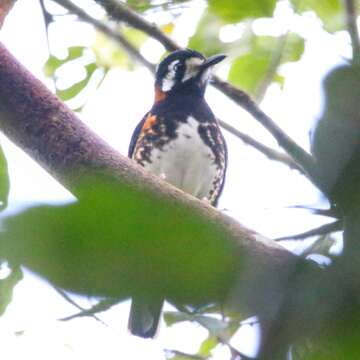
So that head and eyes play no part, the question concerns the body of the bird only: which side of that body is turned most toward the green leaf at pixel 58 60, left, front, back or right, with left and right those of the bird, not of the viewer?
right

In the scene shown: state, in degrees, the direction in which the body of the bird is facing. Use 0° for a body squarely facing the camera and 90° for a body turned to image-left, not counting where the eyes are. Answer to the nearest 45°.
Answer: approximately 315°

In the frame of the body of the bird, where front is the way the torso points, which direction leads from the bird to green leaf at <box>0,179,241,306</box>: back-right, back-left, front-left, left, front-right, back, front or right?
front-right

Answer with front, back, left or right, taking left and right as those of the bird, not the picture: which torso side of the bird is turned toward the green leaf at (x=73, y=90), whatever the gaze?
right
